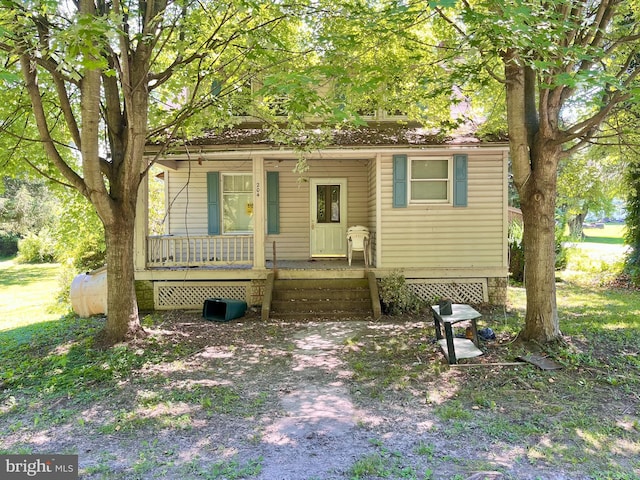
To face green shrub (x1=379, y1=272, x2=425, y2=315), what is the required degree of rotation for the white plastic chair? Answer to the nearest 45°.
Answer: approximately 45° to its left

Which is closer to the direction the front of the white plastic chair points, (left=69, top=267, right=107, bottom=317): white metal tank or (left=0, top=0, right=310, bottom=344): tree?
the tree

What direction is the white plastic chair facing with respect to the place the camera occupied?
facing the viewer

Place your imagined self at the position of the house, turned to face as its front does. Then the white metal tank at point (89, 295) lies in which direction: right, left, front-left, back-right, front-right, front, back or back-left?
right

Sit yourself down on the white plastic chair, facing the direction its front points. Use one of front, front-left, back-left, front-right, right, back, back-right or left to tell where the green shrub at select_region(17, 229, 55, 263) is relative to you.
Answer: back-right

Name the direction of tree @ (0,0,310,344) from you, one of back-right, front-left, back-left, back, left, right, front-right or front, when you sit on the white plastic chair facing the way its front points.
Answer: front-right

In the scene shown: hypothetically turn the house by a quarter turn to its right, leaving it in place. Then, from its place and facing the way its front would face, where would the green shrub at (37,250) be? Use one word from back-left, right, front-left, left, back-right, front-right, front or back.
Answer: front-right

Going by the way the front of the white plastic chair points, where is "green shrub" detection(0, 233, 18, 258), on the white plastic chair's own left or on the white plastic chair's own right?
on the white plastic chair's own right
